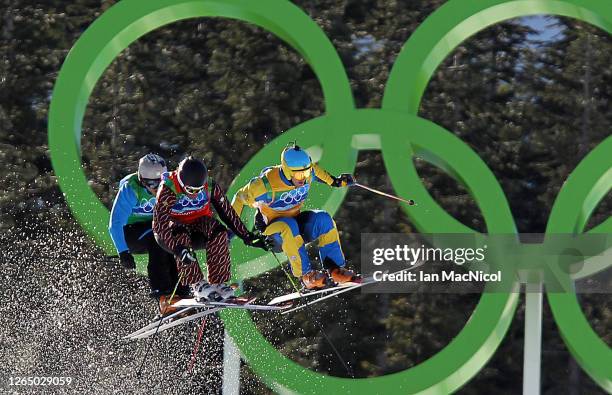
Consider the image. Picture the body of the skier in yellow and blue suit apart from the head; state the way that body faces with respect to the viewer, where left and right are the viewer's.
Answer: facing the viewer and to the right of the viewer
